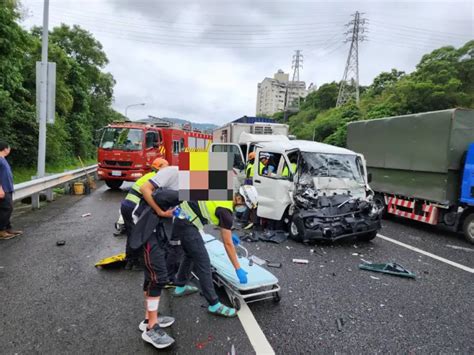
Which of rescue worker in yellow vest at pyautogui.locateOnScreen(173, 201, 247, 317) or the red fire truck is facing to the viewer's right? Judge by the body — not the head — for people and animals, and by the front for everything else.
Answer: the rescue worker in yellow vest

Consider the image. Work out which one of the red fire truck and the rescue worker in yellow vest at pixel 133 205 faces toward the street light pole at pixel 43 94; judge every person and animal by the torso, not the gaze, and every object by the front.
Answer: the red fire truck

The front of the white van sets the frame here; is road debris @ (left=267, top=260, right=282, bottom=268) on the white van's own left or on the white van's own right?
on the white van's own right

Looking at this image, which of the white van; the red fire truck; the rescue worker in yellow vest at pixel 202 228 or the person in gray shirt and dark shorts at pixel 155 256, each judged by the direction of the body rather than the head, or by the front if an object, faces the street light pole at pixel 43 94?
the red fire truck

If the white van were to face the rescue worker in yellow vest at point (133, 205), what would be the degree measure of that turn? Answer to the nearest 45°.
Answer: approximately 90° to its right

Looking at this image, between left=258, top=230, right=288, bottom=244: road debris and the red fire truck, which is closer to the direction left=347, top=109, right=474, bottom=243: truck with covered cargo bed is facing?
the road debris

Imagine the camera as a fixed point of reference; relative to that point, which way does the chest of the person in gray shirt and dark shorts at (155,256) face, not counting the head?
to the viewer's right

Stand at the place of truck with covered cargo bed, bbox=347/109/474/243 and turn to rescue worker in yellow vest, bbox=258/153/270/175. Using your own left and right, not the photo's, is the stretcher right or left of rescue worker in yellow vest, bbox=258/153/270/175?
left

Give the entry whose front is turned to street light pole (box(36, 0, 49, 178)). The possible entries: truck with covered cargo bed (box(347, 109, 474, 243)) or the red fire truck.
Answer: the red fire truck

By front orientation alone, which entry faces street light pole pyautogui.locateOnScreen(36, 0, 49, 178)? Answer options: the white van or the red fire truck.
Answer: the red fire truck

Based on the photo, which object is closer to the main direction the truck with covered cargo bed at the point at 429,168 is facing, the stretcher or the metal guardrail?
the stretcher

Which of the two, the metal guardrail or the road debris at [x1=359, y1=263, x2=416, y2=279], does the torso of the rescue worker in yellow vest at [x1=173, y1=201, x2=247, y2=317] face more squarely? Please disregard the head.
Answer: the road debris

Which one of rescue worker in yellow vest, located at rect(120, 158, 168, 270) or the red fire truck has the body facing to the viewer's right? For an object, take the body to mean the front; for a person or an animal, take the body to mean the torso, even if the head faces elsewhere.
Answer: the rescue worker in yellow vest

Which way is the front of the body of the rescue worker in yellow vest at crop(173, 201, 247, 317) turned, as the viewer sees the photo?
to the viewer's right
